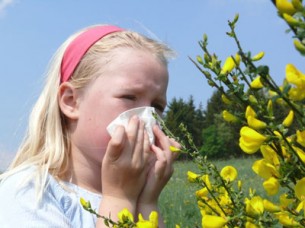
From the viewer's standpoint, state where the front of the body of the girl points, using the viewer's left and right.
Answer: facing the viewer and to the right of the viewer

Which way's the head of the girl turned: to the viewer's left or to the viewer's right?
to the viewer's right
